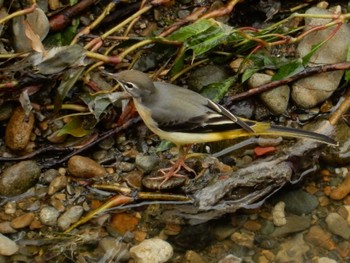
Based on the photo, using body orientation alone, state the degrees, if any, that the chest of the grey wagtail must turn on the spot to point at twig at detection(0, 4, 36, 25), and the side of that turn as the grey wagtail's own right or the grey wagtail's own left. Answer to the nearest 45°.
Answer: approximately 45° to the grey wagtail's own right

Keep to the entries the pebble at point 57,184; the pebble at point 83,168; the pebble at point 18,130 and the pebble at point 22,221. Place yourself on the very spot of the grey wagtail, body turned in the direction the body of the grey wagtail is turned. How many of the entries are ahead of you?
4

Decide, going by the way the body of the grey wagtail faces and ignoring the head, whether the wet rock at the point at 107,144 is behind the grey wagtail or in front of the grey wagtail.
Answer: in front

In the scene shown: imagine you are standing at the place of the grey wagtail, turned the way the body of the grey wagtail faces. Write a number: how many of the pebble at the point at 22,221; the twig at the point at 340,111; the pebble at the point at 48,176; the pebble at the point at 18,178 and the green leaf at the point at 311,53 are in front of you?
3

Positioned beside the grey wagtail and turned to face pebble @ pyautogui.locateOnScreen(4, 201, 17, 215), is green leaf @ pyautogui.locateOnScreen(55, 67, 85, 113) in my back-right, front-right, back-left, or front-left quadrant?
front-right

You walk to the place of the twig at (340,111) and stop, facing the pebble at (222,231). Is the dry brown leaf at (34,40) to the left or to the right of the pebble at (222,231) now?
right

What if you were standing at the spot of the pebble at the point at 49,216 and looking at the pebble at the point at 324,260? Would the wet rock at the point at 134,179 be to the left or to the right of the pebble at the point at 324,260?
left

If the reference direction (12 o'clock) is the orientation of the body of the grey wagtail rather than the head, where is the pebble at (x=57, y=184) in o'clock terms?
The pebble is roughly at 12 o'clock from the grey wagtail.

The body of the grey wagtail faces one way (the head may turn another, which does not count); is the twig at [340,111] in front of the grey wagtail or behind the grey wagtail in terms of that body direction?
behind

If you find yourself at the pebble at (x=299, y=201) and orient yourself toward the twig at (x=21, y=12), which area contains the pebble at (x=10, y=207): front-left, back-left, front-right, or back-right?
front-left

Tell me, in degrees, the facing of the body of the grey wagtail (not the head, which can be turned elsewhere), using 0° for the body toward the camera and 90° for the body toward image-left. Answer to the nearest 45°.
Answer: approximately 90°

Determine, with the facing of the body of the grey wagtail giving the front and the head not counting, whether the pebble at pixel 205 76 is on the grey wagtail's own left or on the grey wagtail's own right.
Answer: on the grey wagtail's own right

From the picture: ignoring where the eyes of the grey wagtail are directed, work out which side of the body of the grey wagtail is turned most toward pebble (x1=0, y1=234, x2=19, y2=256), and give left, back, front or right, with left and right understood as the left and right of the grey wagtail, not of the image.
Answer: front

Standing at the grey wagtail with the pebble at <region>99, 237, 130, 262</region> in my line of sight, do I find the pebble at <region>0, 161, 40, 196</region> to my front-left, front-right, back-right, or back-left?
front-right
